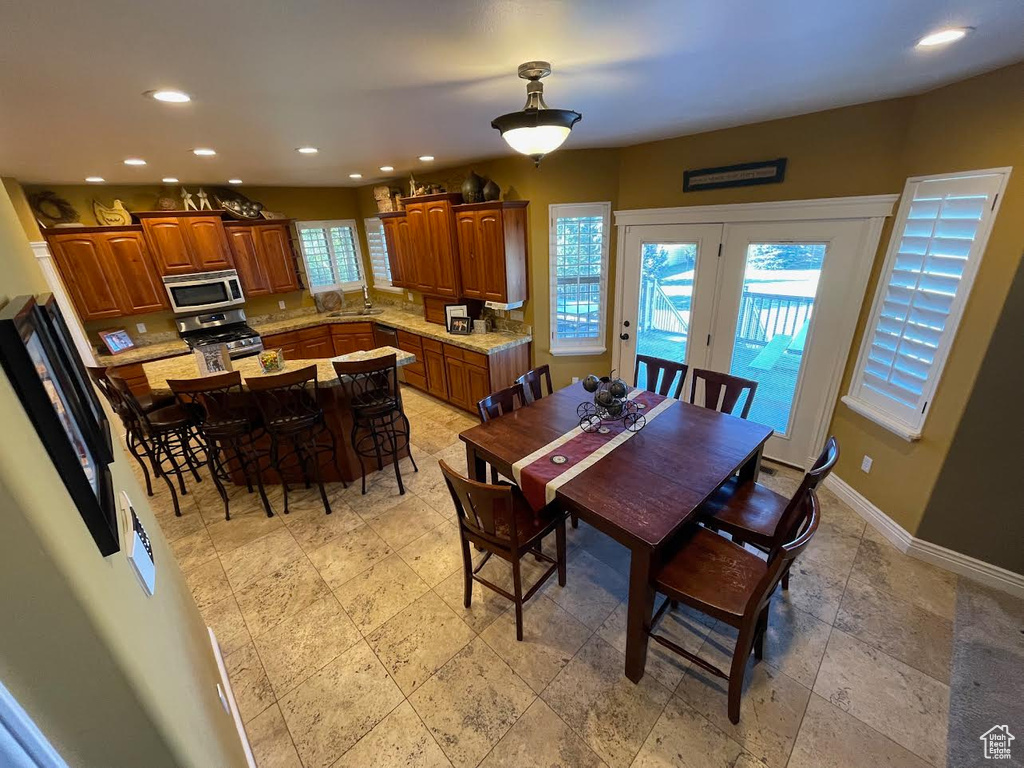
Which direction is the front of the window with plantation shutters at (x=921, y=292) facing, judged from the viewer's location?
facing the viewer and to the left of the viewer

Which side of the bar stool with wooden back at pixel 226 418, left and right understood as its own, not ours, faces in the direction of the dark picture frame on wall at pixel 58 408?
back

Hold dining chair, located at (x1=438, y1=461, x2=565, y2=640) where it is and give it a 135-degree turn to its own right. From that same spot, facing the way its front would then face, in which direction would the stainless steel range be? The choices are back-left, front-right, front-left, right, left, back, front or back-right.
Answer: back-right

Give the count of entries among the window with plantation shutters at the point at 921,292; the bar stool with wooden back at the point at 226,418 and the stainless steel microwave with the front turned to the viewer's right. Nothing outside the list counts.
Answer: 0

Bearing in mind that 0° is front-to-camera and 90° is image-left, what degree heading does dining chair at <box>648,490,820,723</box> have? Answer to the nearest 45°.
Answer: approximately 135°

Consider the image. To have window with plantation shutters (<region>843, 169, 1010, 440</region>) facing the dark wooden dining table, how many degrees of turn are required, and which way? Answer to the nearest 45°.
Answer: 0° — it already faces it

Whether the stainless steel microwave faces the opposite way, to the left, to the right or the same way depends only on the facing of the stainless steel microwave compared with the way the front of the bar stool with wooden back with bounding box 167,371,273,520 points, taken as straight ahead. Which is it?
the opposite way

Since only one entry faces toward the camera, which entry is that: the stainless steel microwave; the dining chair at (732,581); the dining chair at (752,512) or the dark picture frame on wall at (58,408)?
the stainless steel microwave

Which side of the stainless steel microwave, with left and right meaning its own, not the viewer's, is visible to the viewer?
front

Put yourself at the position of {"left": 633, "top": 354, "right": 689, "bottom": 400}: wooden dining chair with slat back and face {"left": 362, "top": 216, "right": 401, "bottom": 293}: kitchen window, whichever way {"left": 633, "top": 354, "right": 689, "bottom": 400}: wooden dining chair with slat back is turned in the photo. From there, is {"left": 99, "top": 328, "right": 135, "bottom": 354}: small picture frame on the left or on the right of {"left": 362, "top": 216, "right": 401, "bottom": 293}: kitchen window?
left

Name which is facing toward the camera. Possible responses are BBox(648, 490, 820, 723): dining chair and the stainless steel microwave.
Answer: the stainless steel microwave

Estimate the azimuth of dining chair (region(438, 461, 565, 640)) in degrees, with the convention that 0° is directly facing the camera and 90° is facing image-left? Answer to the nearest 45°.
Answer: approximately 225°

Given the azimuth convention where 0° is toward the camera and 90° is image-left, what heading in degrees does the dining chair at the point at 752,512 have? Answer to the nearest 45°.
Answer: approximately 135°

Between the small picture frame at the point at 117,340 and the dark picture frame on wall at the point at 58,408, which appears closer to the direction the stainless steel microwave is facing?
the dark picture frame on wall

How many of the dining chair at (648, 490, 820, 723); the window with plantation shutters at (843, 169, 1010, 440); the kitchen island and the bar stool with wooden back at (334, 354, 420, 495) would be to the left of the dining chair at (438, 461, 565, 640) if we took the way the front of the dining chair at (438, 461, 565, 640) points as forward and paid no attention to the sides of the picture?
2

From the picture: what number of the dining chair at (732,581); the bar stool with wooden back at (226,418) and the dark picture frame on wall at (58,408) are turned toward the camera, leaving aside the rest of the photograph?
0

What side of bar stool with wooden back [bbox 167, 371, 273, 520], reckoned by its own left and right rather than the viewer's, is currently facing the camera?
back

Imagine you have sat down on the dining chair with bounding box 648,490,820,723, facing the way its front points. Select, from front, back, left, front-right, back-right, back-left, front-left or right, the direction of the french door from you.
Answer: front-right

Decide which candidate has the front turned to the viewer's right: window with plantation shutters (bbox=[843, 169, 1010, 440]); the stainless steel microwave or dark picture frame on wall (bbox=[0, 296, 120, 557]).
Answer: the dark picture frame on wall

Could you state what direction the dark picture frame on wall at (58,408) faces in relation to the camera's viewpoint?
facing to the right of the viewer
